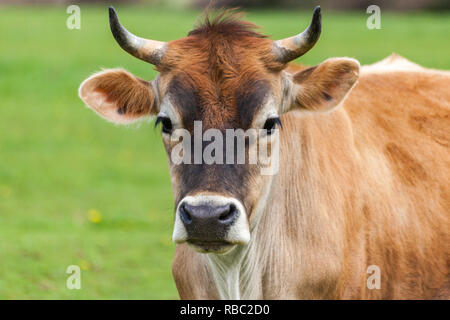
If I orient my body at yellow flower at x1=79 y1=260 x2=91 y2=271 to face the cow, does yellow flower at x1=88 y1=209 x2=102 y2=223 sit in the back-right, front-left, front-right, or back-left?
back-left

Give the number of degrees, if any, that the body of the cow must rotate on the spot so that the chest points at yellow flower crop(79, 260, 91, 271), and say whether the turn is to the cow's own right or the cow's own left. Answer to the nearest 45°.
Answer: approximately 90° to the cow's own right

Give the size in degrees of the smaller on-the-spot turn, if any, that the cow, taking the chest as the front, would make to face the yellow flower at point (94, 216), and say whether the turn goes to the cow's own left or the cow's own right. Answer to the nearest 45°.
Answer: approximately 90° to the cow's own right

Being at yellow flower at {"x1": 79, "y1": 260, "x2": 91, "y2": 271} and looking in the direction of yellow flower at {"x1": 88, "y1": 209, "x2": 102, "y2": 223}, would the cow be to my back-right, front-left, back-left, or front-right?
back-right

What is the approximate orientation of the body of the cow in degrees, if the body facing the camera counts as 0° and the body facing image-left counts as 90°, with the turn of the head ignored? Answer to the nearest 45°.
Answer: approximately 45°
